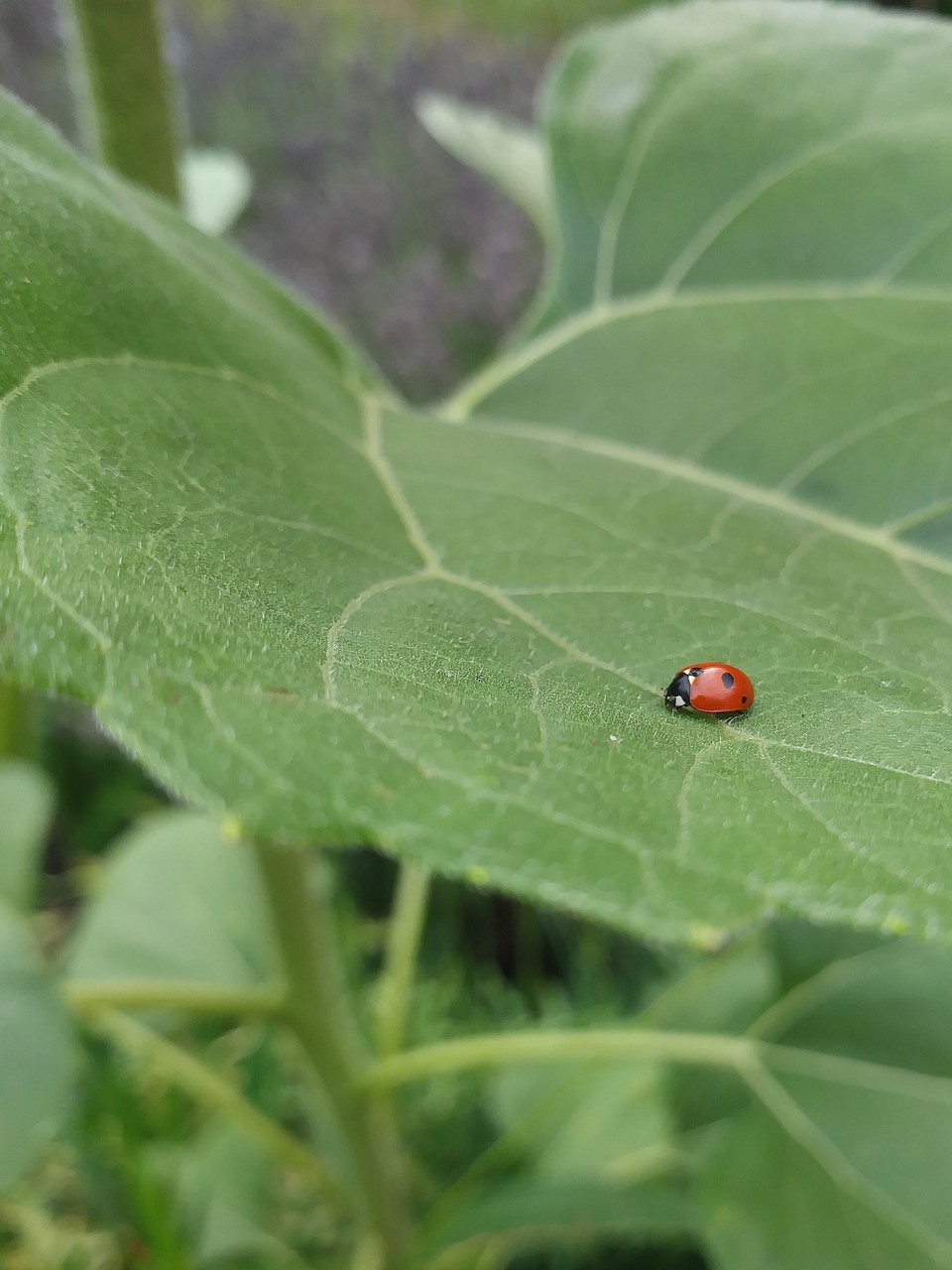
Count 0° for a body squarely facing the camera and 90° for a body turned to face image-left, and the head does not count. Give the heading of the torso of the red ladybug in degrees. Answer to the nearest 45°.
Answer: approximately 90°
